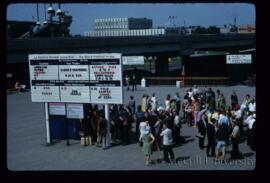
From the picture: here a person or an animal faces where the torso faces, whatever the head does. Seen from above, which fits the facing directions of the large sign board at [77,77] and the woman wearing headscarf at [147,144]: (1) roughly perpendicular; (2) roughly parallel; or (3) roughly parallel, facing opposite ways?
roughly parallel, facing opposite ways

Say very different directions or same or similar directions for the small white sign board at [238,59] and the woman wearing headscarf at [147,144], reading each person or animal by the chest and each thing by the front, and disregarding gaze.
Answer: very different directions

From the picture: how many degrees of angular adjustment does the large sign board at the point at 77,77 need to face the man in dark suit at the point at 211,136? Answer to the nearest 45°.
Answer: approximately 45° to its left

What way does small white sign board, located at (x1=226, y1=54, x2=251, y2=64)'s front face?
toward the camera

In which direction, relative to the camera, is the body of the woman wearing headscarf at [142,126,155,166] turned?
away from the camera

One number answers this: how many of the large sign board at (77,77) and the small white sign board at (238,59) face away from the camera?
0

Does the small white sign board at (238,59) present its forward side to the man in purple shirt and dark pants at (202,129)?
yes

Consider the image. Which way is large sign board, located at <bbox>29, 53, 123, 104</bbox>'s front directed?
toward the camera

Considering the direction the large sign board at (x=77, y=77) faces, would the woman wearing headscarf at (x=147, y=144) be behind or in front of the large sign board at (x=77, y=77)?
in front

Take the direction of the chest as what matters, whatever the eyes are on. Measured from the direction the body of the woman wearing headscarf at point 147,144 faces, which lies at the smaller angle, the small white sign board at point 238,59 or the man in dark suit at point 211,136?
the small white sign board

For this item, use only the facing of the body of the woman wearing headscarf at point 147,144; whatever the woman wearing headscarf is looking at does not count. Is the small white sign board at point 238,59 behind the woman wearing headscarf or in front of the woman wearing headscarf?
in front

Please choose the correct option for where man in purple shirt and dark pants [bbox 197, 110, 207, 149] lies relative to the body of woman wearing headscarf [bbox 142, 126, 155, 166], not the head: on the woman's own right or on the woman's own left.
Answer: on the woman's own right

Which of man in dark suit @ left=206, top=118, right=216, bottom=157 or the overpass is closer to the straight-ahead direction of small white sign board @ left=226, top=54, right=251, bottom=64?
the man in dark suit

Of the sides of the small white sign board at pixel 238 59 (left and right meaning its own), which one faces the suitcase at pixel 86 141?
front

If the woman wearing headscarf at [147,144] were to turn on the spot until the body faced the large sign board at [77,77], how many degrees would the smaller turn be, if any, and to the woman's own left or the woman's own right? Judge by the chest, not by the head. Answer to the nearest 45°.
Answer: approximately 45° to the woman's own left

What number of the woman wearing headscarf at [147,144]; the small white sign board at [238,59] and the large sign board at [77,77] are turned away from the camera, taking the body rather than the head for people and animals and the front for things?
1

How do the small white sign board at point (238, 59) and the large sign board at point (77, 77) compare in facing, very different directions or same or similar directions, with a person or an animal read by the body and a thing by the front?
same or similar directions

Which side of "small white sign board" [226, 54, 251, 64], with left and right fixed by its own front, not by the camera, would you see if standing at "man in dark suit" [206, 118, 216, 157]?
front

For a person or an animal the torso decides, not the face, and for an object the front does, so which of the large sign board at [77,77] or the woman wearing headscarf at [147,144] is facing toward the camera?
the large sign board
